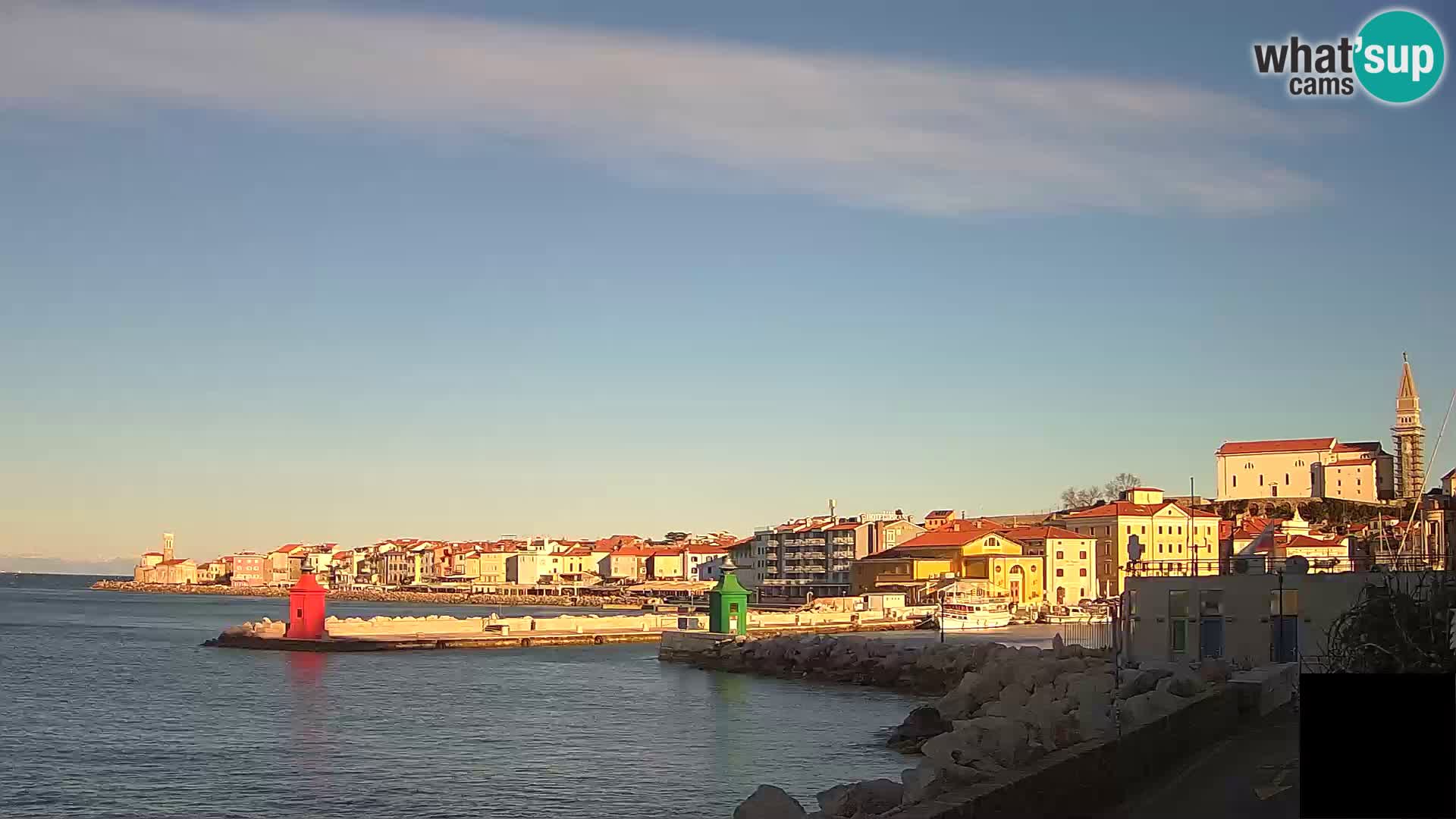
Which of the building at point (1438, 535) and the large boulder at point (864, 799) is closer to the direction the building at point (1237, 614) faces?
the large boulder

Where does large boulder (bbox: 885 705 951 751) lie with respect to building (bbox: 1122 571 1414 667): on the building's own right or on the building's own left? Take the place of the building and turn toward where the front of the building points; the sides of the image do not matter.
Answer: on the building's own right

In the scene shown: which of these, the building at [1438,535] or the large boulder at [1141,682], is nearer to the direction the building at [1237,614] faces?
the large boulder

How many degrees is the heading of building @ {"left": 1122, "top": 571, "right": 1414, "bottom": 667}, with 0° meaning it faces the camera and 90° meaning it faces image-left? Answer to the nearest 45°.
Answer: approximately 0°

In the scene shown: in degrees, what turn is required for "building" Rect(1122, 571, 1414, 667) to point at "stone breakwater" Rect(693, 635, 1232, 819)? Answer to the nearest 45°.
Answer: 0° — it already faces it

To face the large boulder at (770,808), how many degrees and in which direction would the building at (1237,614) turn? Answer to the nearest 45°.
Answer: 0° — it already faces it

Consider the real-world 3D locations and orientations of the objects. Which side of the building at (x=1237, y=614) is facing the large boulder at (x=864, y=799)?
front

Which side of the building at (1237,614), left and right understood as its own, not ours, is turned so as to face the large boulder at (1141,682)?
front

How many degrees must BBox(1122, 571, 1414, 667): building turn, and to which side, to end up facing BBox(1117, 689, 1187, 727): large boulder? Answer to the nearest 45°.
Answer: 0° — it already faces it
